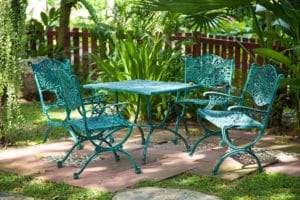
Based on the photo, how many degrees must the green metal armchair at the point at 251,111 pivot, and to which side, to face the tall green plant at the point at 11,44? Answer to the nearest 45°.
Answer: approximately 45° to its right

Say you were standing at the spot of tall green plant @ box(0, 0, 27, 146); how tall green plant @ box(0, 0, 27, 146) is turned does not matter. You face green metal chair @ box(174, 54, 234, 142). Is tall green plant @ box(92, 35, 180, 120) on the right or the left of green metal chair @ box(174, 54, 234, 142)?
left

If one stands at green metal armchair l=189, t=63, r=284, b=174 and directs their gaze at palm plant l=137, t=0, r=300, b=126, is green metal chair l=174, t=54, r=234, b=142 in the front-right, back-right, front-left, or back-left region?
front-left

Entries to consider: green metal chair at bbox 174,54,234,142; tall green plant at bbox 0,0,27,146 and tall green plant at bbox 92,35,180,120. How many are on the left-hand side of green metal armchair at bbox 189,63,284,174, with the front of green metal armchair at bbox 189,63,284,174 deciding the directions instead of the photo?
0

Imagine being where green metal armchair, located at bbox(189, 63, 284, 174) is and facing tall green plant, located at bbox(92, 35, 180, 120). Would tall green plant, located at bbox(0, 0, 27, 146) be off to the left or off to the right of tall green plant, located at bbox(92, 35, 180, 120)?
left

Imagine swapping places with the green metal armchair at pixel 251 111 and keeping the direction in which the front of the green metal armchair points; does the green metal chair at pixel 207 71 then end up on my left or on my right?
on my right

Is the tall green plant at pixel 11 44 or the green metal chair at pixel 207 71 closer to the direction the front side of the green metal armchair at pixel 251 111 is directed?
the tall green plant

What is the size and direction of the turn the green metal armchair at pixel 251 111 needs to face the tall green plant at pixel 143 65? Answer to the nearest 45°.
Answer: approximately 90° to its right

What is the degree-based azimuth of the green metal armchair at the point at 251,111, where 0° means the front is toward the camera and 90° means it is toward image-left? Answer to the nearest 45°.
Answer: approximately 45°
